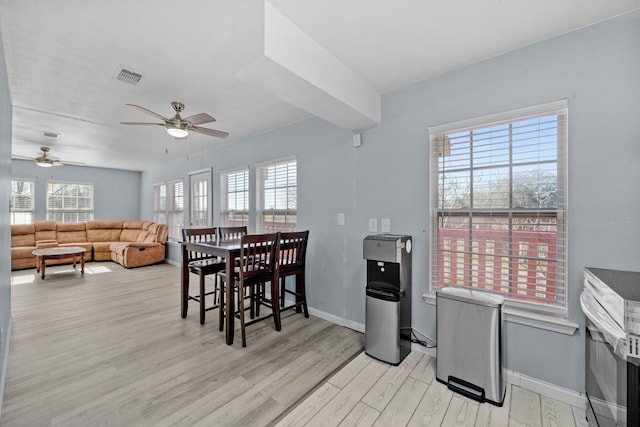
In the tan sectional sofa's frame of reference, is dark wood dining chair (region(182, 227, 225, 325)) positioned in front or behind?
in front

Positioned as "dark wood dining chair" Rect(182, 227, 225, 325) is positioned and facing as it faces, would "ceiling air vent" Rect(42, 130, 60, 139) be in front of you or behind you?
behind

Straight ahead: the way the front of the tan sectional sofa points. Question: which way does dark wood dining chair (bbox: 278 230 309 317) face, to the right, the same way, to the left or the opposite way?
the opposite way

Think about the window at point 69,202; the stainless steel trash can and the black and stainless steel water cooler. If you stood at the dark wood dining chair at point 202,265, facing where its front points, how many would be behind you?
1

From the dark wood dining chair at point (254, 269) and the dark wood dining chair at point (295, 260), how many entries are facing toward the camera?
0

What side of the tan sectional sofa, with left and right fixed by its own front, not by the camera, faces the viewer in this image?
front

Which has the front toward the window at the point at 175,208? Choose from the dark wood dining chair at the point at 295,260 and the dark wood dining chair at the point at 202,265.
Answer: the dark wood dining chair at the point at 295,260

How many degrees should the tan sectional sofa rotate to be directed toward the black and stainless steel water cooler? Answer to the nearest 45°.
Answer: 0° — it already faces it

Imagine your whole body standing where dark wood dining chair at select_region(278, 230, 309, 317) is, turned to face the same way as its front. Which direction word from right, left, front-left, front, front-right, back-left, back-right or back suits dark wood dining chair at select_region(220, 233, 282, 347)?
left

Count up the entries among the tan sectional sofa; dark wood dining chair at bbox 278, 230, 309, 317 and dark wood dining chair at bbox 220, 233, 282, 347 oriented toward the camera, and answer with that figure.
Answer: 1

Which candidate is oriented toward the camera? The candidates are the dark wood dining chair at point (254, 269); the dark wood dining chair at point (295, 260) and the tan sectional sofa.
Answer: the tan sectional sofa

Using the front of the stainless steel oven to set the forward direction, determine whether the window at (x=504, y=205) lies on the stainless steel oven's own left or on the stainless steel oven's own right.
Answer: on the stainless steel oven's own right

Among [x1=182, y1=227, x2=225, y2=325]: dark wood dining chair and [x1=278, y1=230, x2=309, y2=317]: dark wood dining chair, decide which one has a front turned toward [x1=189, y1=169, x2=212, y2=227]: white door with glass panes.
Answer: [x1=278, y1=230, x2=309, y2=317]: dark wood dining chair

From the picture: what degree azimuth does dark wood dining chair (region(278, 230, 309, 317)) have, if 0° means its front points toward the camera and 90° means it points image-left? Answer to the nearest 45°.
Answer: approximately 135°

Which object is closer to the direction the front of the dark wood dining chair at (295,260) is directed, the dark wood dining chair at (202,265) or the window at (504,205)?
the dark wood dining chair

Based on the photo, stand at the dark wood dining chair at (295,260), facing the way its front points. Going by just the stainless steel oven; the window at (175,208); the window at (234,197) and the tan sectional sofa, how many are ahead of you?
3

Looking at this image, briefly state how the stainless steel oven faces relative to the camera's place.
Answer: facing the viewer and to the left of the viewer

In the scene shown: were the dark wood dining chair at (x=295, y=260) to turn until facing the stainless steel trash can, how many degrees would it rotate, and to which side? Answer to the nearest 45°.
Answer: approximately 180°

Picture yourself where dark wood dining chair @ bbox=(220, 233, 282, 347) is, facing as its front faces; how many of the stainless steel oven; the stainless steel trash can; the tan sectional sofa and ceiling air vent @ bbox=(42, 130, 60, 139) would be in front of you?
2

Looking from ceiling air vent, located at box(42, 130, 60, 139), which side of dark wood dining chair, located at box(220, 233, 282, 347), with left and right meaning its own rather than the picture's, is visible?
front
